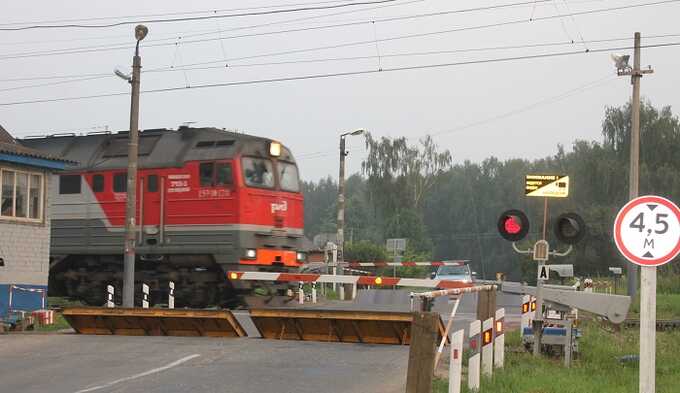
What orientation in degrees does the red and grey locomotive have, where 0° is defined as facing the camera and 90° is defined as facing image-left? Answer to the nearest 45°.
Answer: approximately 315°

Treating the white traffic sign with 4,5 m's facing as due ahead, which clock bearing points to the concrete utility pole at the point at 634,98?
The concrete utility pole is roughly at 6 o'clock from the white traffic sign with 4,5 m.

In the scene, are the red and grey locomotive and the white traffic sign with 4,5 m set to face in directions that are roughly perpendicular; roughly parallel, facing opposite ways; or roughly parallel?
roughly perpendicular

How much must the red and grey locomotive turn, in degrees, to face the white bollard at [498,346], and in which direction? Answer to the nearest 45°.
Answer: approximately 45° to its right

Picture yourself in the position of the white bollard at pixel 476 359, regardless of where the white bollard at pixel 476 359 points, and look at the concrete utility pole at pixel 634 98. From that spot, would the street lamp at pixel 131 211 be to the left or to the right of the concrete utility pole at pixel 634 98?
left

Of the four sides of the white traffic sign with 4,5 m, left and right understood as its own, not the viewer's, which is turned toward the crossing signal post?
back

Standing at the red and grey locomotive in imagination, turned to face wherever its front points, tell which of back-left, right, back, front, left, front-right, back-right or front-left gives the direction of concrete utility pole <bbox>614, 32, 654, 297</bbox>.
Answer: front-left

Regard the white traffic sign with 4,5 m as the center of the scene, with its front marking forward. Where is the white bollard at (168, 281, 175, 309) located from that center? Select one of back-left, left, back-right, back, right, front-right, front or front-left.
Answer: back-right

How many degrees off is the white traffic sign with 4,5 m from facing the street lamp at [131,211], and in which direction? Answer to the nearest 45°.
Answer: approximately 135° to its right

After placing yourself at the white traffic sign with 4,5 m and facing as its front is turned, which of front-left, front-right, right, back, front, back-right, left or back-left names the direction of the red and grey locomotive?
back-right

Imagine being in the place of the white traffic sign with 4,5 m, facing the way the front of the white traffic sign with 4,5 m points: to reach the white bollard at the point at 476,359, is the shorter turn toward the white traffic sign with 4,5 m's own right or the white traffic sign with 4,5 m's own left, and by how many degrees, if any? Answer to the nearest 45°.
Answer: approximately 135° to the white traffic sign with 4,5 m's own right

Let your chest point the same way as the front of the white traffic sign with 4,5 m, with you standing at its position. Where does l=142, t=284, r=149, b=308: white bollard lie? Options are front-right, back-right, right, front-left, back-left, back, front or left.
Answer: back-right
